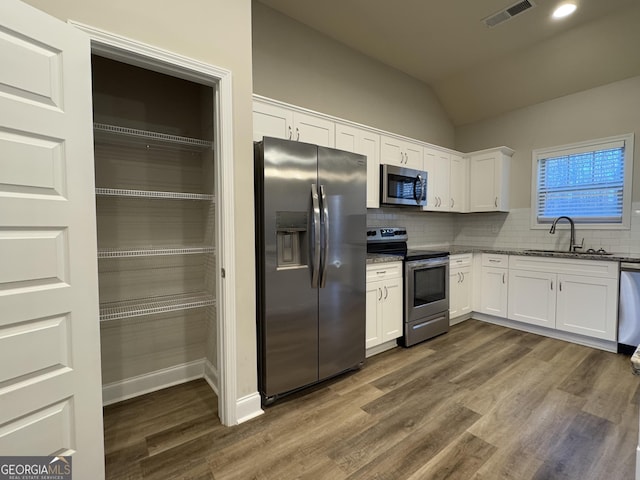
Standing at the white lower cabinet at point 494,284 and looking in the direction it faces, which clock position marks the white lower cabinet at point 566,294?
the white lower cabinet at point 566,294 is roughly at 8 o'clock from the white lower cabinet at point 494,284.

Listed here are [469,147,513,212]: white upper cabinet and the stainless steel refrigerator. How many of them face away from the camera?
0

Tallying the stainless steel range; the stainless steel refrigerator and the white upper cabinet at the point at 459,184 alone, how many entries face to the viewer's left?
0

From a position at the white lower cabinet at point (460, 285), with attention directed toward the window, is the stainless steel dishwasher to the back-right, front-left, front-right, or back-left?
front-right

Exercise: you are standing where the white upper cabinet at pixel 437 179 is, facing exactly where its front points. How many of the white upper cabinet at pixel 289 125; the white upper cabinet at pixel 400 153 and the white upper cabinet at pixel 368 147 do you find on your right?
3

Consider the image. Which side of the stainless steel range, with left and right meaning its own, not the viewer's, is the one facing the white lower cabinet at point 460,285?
left

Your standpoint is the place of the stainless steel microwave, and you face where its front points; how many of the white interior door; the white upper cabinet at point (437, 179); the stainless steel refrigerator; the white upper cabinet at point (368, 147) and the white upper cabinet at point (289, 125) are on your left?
1

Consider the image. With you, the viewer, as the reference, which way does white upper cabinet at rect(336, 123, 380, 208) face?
facing the viewer and to the right of the viewer

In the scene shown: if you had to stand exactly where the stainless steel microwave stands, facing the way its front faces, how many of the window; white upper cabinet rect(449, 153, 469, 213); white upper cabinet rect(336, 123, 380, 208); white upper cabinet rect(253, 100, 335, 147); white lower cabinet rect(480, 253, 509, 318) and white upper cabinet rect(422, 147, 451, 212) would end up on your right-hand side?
2
